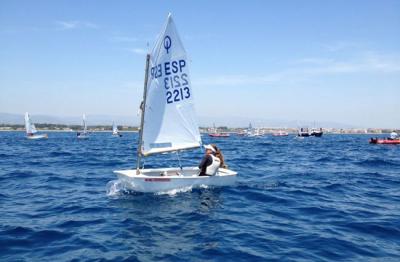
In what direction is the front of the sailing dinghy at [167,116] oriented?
to the viewer's left
